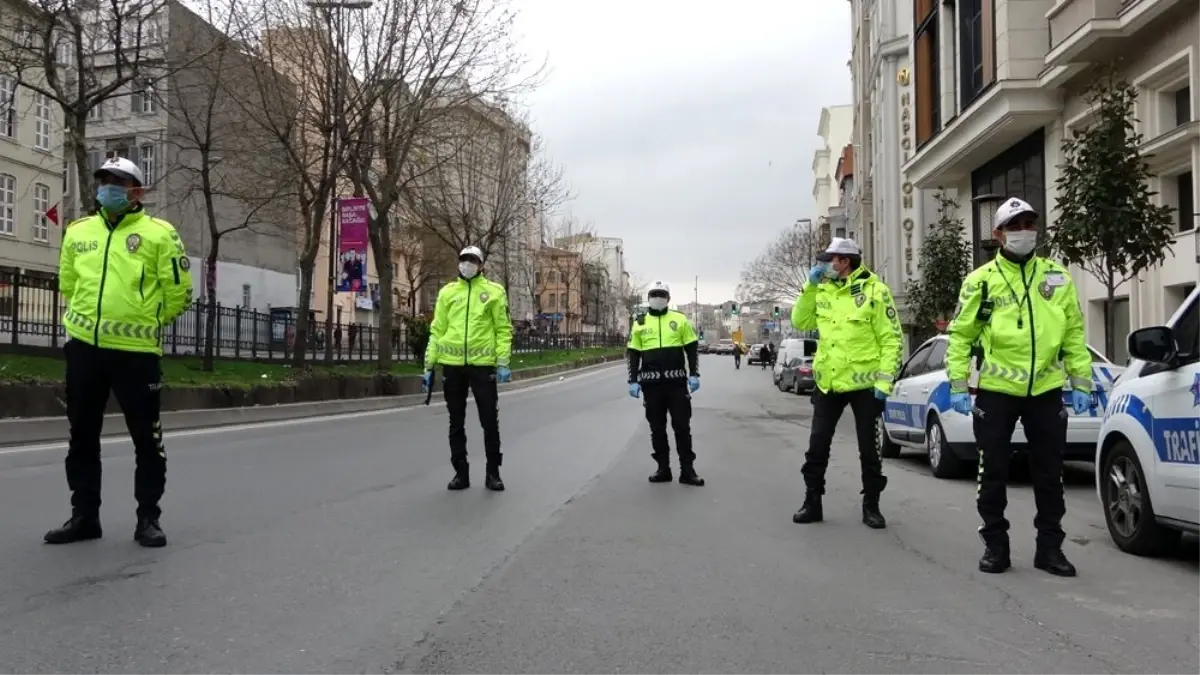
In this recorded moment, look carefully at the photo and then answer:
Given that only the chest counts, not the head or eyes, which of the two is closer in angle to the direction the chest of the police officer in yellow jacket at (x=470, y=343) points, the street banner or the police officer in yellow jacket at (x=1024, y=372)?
the police officer in yellow jacket

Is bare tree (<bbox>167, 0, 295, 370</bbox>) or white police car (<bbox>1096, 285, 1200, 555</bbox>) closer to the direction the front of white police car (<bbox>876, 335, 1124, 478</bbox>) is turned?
the bare tree

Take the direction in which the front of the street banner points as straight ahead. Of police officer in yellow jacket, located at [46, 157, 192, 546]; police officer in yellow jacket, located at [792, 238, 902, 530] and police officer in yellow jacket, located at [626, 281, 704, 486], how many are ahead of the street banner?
3

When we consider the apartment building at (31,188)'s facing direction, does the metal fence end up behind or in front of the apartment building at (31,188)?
in front

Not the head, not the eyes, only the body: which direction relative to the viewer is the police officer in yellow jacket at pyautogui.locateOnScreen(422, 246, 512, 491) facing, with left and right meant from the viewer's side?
facing the viewer

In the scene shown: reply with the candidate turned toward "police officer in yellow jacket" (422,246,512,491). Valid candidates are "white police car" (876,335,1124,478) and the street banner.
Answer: the street banner

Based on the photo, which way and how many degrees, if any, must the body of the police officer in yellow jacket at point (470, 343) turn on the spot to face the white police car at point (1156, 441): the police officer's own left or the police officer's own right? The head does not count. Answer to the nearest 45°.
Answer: approximately 45° to the police officer's own left

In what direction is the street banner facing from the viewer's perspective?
toward the camera

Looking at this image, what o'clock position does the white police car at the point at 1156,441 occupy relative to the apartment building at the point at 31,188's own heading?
The white police car is roughly at 1 o'clock from the apartment building.

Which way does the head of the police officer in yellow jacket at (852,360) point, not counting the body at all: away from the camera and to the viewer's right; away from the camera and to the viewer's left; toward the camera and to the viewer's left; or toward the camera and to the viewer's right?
toward the camera and to the viewer's left

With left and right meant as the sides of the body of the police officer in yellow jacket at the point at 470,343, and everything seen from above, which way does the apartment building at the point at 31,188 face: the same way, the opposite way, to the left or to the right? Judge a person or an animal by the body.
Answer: to the left

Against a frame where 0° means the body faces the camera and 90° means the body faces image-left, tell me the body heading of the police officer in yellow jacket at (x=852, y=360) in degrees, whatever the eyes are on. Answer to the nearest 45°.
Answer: approximately 45°
